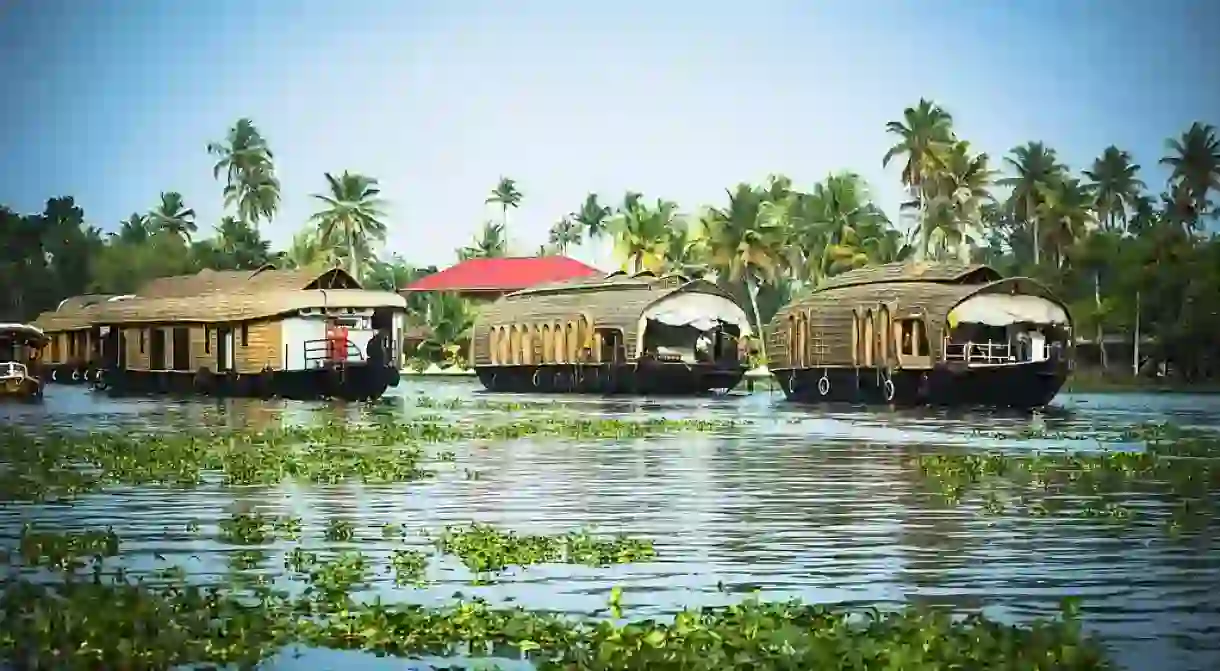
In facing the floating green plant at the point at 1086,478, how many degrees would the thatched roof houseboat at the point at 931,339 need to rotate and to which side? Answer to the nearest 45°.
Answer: approximately 45° to its right

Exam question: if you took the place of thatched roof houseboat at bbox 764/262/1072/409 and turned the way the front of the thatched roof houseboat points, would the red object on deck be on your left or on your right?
on your right

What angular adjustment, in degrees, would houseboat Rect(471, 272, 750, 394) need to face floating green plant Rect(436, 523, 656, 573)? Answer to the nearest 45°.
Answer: approximately 45° to its right

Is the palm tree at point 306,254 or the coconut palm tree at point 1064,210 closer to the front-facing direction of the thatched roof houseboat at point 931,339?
the coconut palm tree

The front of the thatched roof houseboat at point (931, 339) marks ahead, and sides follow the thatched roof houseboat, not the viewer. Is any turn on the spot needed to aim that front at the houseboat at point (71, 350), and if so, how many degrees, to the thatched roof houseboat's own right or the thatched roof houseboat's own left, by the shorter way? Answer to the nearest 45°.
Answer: approximately 135° to the thatched roof houseboat's own right

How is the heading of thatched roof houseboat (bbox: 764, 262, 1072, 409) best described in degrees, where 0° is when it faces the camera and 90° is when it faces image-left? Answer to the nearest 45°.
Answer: approximately 315°
